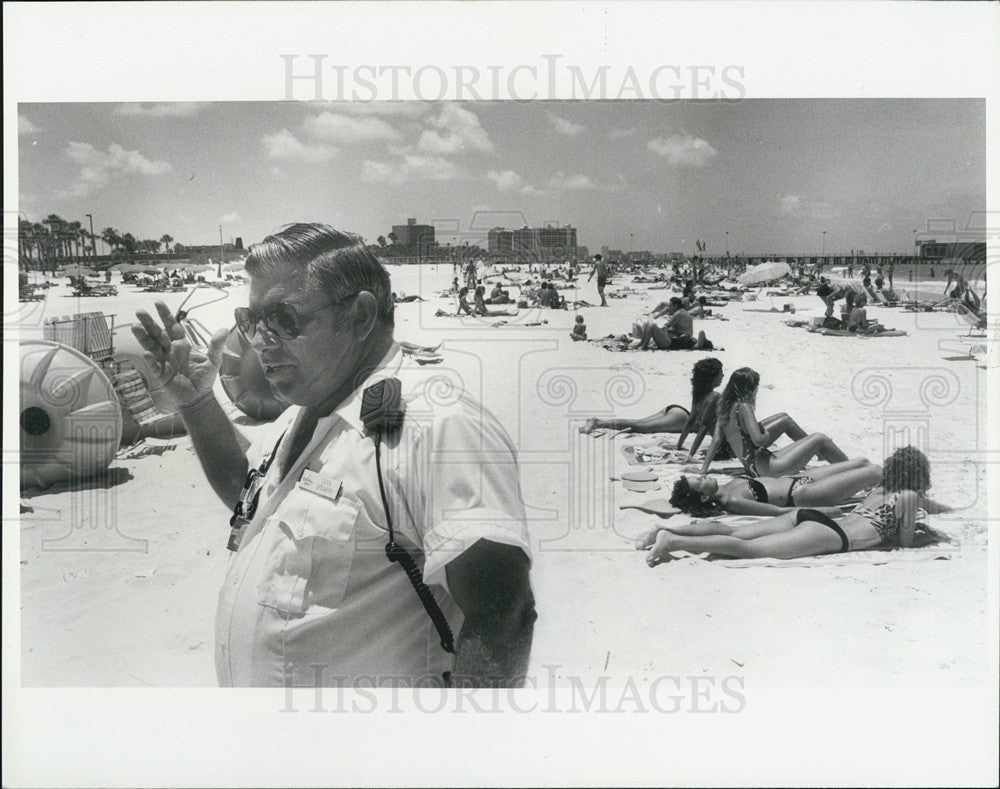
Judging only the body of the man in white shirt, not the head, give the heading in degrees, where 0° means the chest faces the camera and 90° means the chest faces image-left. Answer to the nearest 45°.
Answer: approximately 45°

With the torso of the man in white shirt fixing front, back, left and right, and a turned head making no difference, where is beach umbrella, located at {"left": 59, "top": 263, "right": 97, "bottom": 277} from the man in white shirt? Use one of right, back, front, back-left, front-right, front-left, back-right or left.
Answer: right

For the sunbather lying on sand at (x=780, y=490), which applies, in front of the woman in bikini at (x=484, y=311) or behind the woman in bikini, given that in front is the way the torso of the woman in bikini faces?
in front

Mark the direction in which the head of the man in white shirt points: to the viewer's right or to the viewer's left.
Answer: to the viewer's left

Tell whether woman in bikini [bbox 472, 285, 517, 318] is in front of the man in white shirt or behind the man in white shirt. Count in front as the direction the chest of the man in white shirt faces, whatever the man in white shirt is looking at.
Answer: behind

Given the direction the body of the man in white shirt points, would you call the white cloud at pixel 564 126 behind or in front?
behind
